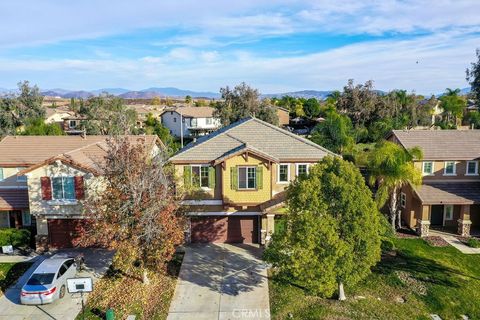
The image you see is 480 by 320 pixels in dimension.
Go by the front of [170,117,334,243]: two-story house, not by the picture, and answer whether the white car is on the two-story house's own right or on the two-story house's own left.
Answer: on the two-story house's own right

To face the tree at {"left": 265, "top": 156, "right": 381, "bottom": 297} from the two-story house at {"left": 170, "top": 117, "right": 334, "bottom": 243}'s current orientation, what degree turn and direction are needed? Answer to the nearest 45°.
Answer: approximately 45° to its left

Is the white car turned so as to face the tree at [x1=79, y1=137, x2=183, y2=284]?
no

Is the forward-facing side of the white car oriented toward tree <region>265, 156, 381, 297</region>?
no

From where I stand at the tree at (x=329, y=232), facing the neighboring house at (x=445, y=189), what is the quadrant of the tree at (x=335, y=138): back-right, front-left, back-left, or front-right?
front-left

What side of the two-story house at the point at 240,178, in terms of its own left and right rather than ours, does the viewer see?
front

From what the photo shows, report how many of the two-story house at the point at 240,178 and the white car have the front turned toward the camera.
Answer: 1

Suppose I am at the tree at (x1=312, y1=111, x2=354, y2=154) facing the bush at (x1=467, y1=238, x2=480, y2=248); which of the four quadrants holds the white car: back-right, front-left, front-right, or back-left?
front-right

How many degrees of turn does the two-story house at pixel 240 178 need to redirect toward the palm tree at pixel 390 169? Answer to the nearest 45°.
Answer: approximately 90° to its left

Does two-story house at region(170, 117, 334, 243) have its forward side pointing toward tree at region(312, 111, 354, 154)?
no

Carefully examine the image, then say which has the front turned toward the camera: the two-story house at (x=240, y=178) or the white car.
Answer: the two-story house

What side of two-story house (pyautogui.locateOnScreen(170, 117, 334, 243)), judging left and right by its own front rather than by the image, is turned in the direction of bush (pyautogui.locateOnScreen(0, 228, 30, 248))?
right
